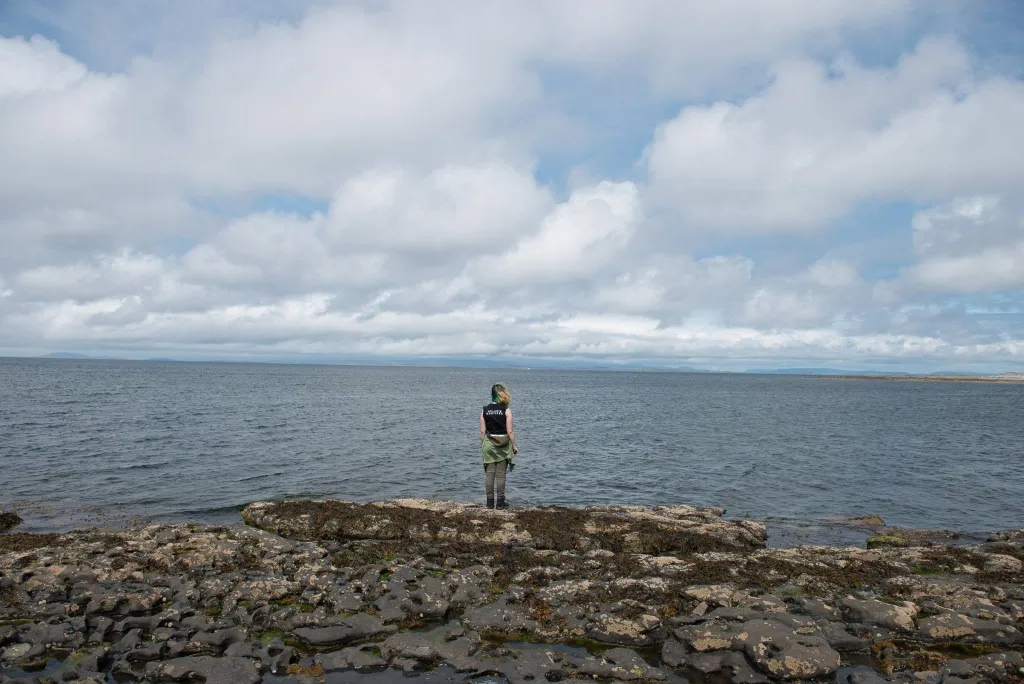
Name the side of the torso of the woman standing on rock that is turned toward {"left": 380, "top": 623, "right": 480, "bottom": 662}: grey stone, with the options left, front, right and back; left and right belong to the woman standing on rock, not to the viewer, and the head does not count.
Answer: back

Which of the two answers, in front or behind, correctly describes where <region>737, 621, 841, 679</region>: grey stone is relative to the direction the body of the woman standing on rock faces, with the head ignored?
behind

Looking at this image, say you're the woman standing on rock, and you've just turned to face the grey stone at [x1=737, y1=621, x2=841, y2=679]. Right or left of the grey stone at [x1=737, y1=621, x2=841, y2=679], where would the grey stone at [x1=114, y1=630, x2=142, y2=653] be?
right

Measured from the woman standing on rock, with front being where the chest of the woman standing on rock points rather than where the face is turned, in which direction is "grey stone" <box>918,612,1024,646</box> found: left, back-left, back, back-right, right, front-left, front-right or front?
back-right

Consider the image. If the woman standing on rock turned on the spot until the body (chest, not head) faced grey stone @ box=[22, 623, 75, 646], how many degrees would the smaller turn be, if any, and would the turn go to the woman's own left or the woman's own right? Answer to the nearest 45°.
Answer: approximately 135° to the woman's own left

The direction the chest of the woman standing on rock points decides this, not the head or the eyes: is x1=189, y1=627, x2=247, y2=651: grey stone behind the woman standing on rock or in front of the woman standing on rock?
behind

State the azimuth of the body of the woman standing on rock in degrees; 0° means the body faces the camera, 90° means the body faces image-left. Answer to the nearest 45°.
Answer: approximately 180°

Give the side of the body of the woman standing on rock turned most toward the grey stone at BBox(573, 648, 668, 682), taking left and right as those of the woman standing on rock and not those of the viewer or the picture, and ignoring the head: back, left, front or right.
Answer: back

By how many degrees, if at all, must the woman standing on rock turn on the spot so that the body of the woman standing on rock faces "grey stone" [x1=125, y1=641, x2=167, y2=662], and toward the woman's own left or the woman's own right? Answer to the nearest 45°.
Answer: approximately 135° to the woman's own left

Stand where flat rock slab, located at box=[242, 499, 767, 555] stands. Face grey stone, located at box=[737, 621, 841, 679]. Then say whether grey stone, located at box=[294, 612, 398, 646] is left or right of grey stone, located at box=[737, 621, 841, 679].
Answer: right

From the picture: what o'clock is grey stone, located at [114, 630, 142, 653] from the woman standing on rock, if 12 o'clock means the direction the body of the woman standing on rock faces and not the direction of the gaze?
The grey stone is roughly at 7 o'clock from the woman standing on rock.
